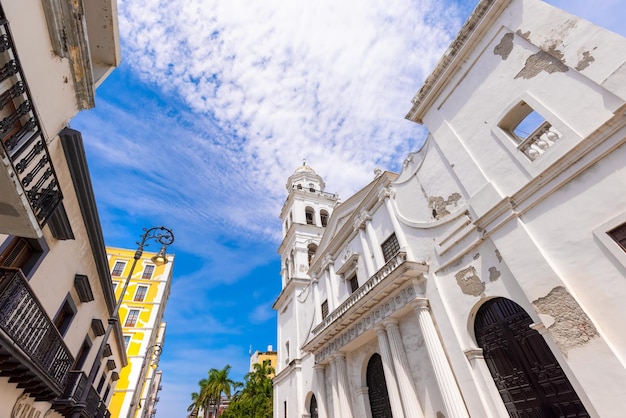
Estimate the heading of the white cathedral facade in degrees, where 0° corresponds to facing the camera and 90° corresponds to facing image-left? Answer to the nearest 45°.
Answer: approximately 45°

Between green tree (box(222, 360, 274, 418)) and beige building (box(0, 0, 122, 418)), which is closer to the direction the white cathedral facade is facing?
the beige building

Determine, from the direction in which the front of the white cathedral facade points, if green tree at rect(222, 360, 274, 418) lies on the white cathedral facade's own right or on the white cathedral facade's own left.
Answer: on the white cathedral facade's own right

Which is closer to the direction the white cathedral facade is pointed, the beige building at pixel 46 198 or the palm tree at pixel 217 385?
the beige building

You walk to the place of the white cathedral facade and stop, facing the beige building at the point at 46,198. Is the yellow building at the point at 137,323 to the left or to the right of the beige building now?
right

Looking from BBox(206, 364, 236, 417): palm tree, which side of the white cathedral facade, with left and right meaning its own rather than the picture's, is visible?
right

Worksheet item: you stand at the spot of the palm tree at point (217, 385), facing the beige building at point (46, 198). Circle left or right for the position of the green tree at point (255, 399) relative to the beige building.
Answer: left

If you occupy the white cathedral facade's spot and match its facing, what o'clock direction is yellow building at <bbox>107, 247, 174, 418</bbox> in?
The yellow building is roughly at 2 o'clock from the white cathedral facade.

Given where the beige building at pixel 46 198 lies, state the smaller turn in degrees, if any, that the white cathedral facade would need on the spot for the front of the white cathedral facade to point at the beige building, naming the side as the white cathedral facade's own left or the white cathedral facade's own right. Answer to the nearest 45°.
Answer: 0° — it already faces it
